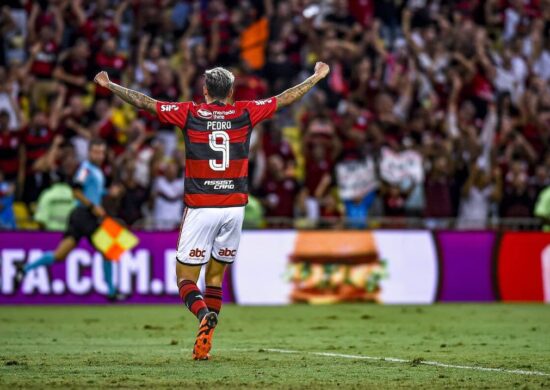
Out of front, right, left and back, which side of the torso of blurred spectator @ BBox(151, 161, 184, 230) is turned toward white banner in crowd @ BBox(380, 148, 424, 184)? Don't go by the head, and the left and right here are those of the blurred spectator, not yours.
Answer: left

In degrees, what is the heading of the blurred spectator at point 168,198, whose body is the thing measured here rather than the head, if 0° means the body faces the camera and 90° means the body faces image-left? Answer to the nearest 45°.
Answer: approximately 0°

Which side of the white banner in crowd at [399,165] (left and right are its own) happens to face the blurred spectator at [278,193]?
right

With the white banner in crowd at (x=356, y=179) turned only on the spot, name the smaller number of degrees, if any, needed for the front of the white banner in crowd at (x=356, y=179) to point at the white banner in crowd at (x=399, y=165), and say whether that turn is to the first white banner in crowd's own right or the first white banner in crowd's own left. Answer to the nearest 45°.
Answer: approximately 90° to the first white banner in crowd's own left

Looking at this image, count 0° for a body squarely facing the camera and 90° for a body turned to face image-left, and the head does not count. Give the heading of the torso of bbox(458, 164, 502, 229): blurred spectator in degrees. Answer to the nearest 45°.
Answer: approximately 0°

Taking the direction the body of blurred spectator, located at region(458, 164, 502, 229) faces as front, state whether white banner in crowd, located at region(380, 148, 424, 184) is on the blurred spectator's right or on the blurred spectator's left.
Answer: on the blurred spectator's right
